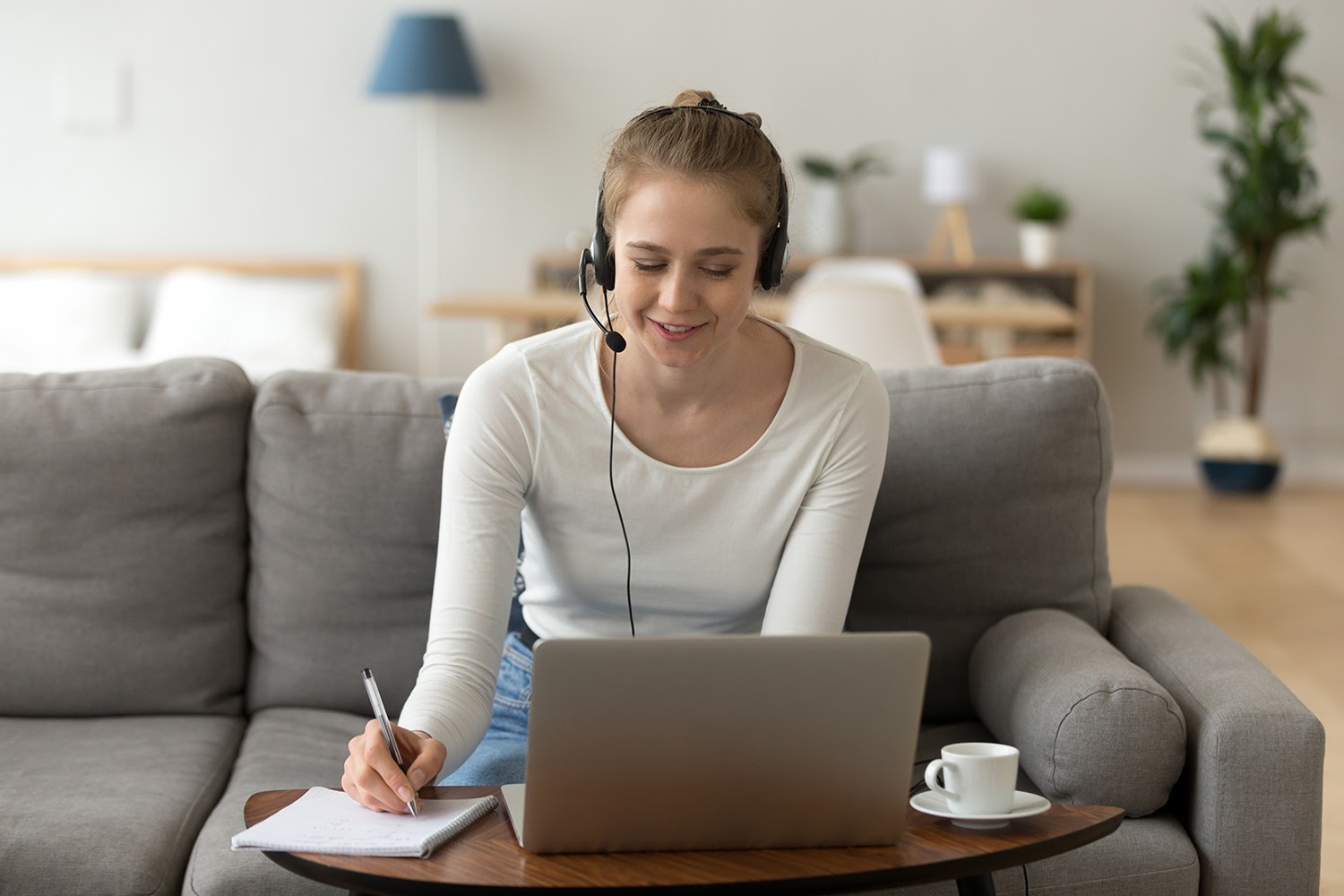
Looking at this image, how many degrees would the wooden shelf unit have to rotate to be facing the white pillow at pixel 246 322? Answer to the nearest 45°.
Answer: approximately 90° to its right

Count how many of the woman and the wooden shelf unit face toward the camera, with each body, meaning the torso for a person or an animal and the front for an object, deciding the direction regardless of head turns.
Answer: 2

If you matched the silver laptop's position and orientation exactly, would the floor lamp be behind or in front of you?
in front

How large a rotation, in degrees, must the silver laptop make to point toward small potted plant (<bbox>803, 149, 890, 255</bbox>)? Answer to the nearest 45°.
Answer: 0° — it already faces it

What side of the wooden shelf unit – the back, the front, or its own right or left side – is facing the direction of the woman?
front

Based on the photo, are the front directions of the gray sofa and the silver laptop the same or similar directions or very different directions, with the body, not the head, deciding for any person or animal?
very different directions

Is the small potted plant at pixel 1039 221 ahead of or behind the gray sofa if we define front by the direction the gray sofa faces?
behind

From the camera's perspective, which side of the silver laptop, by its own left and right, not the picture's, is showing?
back

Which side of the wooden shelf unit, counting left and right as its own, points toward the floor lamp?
right

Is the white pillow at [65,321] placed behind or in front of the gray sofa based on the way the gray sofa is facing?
behind

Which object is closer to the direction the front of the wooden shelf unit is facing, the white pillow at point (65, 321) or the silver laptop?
the silver laptop
